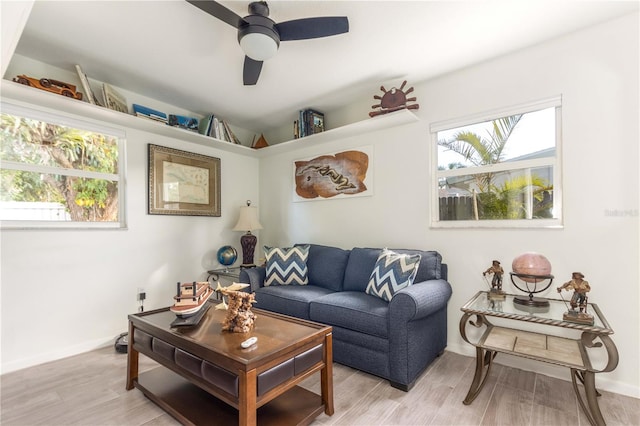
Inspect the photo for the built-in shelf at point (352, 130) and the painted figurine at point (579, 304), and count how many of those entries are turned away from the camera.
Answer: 0

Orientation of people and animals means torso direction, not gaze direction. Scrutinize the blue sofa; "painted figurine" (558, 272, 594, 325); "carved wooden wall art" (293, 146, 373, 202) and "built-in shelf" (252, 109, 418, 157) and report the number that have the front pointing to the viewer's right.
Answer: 0

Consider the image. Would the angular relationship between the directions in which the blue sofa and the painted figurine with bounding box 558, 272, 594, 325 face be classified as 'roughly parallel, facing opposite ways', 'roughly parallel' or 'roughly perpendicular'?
roughly parallel

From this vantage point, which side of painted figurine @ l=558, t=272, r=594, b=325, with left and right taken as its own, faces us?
front

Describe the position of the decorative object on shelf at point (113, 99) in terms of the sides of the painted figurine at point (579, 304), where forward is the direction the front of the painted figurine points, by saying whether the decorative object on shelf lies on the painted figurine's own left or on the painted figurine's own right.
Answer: on the painted figurine's own right

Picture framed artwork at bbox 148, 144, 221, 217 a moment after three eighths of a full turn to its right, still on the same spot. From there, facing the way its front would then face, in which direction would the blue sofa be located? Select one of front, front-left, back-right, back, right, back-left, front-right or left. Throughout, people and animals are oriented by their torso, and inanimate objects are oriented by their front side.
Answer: back-left

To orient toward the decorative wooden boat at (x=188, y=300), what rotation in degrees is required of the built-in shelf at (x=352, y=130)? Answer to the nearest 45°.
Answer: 0° — it already faces it

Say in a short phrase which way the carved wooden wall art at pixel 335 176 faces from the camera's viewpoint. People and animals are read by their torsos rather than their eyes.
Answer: facing the viewer and to the left of the viewer

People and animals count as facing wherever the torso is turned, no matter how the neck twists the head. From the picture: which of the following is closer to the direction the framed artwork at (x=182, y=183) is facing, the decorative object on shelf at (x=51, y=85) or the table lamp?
the table lamp

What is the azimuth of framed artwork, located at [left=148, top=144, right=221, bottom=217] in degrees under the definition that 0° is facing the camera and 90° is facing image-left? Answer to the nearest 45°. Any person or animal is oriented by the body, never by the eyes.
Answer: approximately 315°

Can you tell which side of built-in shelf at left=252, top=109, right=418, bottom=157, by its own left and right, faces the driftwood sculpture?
front

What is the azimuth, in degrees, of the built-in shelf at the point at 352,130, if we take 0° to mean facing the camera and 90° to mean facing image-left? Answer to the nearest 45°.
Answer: approximately 45°

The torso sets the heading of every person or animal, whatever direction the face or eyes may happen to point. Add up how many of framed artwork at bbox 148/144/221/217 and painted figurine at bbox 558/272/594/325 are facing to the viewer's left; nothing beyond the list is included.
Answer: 0

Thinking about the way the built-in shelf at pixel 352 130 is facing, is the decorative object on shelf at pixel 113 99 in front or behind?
in front

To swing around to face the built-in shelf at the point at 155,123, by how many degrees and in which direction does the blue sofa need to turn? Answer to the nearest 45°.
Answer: approximately 45° to its right
